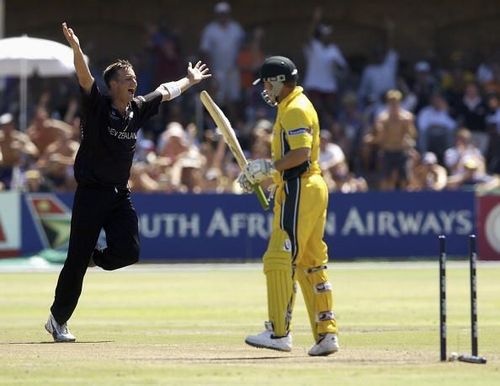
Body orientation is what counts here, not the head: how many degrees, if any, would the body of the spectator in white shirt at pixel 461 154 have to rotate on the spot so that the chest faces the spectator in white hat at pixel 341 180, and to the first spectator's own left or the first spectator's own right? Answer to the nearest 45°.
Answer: approximately 45° to the first spectator's own right

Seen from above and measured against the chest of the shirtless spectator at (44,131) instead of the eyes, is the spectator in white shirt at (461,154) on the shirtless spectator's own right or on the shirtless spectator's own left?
on the shirtless spectator's own left

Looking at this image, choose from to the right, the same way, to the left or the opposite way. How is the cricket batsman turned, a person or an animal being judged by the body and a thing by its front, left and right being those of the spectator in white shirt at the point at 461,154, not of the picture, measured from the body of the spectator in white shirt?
to the right

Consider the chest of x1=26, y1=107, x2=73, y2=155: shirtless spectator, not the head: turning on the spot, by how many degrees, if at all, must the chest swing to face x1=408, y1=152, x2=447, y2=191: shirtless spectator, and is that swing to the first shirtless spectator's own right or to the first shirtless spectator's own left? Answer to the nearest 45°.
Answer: approximately 90° to the first shirtless spectator's own left

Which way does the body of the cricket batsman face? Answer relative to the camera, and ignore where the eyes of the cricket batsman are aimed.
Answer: to the viewer's left

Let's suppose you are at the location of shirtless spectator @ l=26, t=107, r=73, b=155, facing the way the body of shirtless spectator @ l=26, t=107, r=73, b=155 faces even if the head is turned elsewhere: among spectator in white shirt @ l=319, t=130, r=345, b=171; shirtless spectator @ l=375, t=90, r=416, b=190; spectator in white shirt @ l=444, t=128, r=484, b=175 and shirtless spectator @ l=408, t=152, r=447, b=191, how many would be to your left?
4

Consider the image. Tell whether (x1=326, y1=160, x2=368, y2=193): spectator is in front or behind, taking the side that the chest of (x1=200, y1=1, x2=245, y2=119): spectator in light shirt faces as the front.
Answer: in front

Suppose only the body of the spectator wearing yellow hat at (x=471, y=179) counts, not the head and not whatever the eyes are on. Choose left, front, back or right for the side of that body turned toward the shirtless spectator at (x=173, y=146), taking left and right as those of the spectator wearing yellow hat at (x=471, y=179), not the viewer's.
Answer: right

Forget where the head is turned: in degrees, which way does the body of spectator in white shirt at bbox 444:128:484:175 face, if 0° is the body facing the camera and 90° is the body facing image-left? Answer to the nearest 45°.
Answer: approximately 0°

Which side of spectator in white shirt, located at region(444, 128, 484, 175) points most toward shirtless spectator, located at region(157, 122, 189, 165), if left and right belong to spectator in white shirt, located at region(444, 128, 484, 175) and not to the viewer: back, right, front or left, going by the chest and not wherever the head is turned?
right
